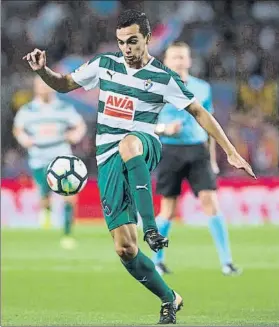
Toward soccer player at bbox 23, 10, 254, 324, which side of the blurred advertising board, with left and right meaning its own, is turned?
front

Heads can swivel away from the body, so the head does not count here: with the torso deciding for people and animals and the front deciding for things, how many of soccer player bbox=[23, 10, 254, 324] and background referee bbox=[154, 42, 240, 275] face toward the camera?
2

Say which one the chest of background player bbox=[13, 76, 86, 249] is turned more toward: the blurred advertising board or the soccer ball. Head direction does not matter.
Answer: the soccer ball

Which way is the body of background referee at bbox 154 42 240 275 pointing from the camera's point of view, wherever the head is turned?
toward the camera

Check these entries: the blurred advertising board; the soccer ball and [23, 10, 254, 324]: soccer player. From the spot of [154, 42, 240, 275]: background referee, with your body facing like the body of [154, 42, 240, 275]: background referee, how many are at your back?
1

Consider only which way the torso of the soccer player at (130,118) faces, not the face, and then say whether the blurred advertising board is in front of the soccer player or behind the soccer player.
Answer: behind

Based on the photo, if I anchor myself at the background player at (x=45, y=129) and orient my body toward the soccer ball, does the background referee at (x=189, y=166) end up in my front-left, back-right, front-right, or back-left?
front-left

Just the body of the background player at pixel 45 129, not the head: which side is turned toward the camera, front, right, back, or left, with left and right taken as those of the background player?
front

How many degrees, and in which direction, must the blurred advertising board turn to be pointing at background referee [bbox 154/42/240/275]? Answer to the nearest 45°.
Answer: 0° — it already faces them

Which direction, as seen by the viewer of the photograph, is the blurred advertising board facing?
facing the viewer

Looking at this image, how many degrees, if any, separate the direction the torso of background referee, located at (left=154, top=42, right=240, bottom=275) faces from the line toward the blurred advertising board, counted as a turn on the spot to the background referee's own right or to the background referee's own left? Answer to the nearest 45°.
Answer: approximately 180°

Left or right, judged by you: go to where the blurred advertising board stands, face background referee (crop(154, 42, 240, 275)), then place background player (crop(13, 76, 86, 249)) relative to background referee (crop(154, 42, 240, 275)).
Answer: right

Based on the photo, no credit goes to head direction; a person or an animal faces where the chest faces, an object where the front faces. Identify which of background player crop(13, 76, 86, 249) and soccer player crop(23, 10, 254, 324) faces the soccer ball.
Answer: the background player
